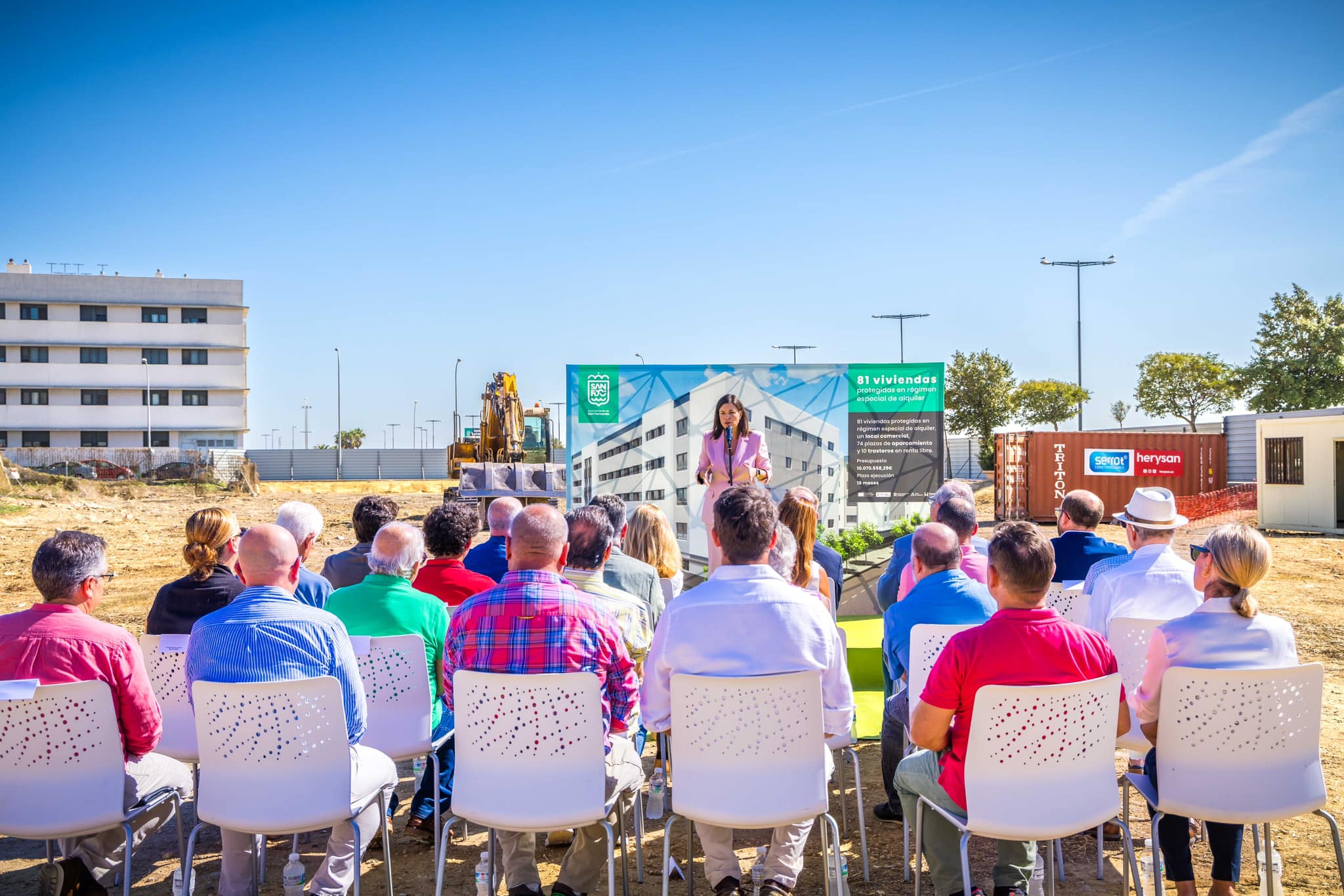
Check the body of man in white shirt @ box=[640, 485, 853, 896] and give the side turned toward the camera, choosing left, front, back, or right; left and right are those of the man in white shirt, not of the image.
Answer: back

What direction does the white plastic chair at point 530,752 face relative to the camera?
away from the camera

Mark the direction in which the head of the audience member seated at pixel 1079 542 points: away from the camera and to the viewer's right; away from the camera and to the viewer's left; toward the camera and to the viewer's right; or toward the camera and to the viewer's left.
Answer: away from the camera and to the viewer's left

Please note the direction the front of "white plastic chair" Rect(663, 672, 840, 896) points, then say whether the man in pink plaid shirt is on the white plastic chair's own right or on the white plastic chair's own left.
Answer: on the white plastic chair's own left

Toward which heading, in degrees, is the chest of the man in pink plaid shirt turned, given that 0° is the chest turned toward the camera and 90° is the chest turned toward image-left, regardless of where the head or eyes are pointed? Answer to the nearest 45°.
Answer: approximately 180°

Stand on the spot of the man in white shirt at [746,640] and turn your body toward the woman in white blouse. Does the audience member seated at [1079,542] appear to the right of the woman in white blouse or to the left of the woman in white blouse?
left

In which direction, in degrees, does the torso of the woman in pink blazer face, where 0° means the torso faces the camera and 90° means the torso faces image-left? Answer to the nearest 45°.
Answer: approximately 0°

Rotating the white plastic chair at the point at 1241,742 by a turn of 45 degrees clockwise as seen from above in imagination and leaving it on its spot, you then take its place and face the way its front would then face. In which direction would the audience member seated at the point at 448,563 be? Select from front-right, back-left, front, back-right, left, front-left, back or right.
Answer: back-left

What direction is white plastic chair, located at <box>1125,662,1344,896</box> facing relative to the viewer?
away from the camera

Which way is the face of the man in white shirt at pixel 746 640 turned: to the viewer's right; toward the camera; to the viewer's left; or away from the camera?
away from the camera

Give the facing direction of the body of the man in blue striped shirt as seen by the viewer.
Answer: away from the camera

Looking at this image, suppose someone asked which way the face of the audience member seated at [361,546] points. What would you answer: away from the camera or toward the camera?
away from the camera

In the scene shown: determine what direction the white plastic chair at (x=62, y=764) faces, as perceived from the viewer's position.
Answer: facing away from the viewer and to the right of the viewer
